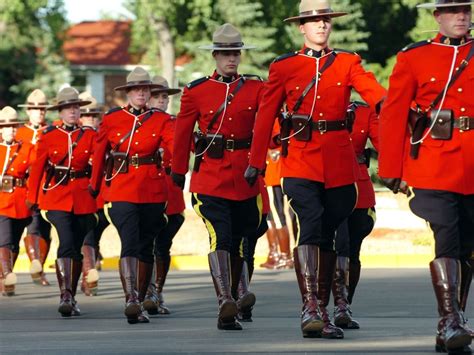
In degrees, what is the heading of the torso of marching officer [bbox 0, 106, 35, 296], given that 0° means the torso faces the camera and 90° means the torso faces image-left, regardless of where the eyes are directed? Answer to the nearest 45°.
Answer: approximately 0°

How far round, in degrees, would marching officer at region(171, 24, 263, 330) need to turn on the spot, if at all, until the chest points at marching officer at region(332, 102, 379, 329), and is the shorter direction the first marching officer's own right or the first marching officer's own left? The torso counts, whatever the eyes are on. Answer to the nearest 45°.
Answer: approximately 90° to the first marching officer's own left

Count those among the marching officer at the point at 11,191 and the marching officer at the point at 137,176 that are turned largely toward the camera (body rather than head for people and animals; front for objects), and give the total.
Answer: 2
